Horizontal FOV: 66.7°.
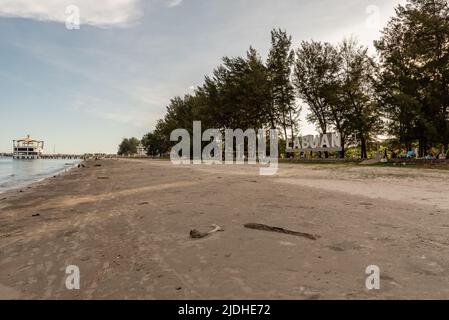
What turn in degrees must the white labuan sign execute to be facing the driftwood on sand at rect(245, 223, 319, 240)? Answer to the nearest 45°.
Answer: approximately 45° to its left

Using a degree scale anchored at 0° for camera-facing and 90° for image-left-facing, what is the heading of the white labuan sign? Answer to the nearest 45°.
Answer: approximately 45°
